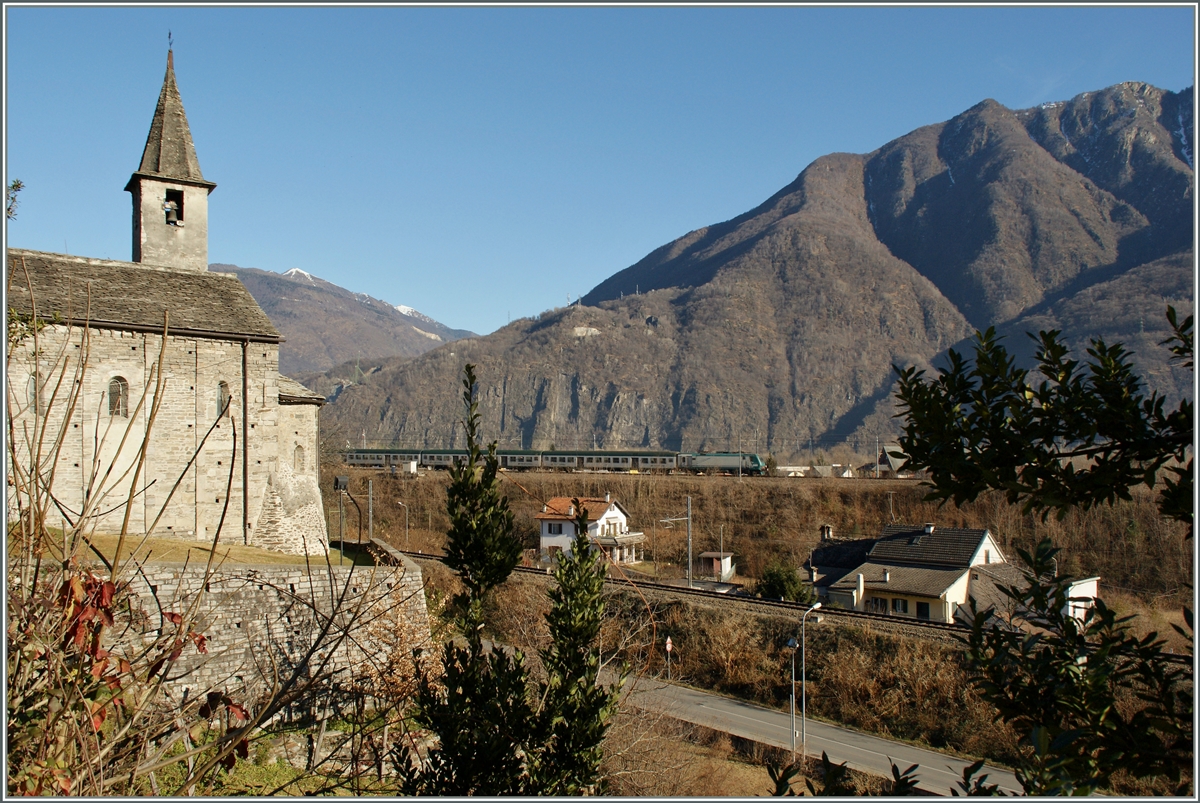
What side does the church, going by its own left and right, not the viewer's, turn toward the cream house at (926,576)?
back

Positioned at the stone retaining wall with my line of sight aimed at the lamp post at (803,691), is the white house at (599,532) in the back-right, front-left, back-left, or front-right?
front-left

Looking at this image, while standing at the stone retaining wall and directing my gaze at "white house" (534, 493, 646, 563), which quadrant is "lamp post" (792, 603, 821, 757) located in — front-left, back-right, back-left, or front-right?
front-right

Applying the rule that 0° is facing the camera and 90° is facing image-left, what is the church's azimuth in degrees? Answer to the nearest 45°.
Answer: approximately 90°

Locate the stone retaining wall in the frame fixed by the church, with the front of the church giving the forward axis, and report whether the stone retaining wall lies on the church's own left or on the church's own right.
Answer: on the church's own left

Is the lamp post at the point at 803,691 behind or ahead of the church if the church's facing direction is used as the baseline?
behind

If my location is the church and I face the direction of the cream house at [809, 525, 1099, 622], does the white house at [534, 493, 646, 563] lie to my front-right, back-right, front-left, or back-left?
front-left

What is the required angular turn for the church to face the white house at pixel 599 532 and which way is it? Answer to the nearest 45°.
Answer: approximately 135° to its right

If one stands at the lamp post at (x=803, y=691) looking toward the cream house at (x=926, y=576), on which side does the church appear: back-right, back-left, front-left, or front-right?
back-left

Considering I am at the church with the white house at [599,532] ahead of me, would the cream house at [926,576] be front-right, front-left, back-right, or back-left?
front-right
